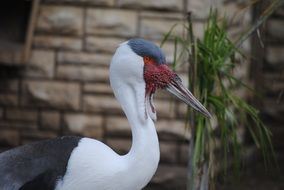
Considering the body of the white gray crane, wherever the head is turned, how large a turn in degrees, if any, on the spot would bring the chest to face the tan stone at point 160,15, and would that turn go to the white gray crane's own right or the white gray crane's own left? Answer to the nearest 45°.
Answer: approximately 90° to the white gray crane's own left

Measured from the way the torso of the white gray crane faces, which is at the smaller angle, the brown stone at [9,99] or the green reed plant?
the green reed plant

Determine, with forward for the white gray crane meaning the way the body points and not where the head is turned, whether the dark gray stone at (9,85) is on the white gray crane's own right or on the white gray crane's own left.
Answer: on the white gray crane's own left

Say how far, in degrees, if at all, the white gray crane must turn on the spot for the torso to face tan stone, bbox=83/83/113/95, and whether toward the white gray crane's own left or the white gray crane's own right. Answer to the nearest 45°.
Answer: approximately 90° to the white gray crane's own left

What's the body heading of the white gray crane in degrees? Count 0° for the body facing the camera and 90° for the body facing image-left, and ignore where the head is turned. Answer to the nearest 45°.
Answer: approximately 270°

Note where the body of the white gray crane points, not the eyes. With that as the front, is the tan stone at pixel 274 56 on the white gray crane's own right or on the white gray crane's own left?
on the white gray crane's own left
